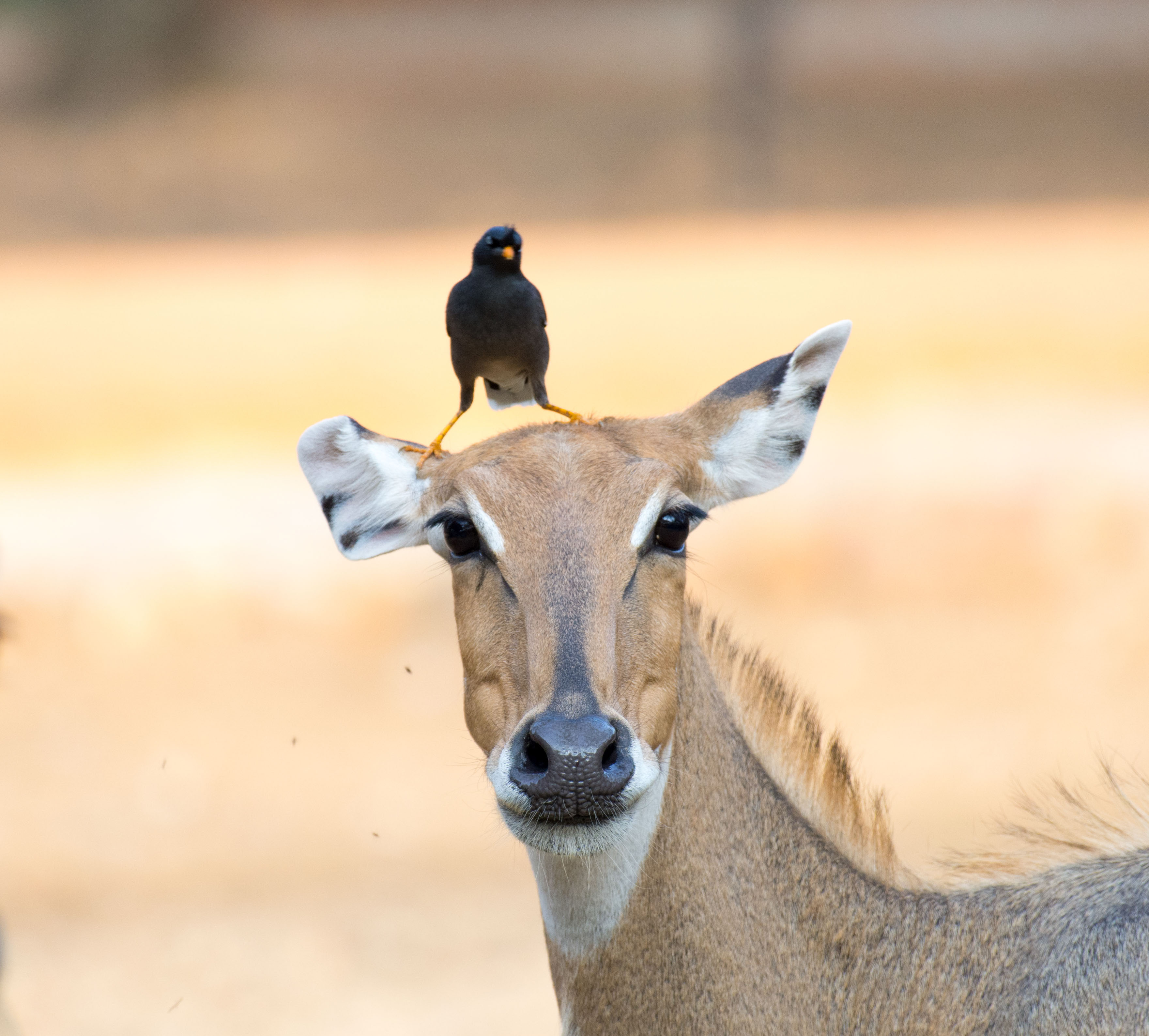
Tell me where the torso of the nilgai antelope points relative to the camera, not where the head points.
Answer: to the viewer's left

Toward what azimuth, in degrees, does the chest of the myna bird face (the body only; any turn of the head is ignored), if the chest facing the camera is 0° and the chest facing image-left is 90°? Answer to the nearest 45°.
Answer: approximately 0°
